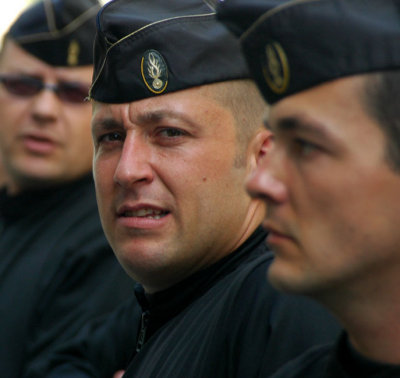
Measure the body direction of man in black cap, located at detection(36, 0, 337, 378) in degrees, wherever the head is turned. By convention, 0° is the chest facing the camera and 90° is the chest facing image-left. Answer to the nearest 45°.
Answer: approximately 45°

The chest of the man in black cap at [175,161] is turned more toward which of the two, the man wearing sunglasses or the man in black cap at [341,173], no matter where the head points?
the man in black cap

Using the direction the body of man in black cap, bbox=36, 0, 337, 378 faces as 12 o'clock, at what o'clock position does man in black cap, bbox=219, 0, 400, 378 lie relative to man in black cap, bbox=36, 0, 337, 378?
man in black cap, bbox=219, 0, 400, 378 is roughly at 10 o'clock from man in black cap, bbox=36, 0, 337, 378.

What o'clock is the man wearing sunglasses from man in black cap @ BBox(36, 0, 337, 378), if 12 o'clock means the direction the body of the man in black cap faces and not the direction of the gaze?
The man wearing sunglasses is roughly at 4 o'clock from the man in black cap.
